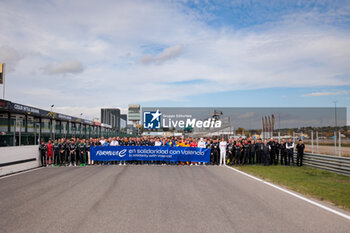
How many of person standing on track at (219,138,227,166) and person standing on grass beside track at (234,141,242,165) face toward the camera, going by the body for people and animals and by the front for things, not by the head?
2

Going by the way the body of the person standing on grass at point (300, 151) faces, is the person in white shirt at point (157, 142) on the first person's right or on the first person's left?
on the first person's right

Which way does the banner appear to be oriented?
toward the camera

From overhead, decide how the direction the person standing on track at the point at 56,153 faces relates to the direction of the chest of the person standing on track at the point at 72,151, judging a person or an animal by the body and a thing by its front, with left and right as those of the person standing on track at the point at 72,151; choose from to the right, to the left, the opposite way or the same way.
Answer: the same way

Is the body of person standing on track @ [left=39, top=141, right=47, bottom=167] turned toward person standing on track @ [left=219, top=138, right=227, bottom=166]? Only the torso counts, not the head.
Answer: no

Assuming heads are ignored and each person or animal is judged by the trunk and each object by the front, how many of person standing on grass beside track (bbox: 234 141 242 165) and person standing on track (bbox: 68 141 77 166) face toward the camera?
2

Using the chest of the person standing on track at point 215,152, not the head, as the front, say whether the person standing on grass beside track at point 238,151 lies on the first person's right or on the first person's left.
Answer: on the first person's left

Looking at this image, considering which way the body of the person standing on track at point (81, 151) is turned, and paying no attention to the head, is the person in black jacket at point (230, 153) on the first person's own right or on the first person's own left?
on the first person's own left

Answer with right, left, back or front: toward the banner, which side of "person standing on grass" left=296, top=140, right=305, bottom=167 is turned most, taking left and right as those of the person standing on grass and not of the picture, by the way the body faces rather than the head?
right

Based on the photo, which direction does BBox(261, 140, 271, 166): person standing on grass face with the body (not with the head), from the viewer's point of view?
toward the camera

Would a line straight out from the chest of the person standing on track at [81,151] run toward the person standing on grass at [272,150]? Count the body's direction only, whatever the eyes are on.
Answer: no

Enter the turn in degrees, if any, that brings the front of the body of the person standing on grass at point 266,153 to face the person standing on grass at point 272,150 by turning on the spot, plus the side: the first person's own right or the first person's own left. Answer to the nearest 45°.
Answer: approximately 135° to the first person's own left

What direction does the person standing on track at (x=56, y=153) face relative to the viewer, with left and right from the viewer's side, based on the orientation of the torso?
facing the viewer

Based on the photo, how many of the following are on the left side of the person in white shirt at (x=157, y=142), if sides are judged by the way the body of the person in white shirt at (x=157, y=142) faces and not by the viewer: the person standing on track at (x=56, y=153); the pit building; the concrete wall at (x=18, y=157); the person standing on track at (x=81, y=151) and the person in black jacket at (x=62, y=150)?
0

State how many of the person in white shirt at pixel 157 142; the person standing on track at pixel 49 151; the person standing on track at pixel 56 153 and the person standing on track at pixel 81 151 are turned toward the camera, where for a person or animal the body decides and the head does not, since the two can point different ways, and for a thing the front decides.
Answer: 4
